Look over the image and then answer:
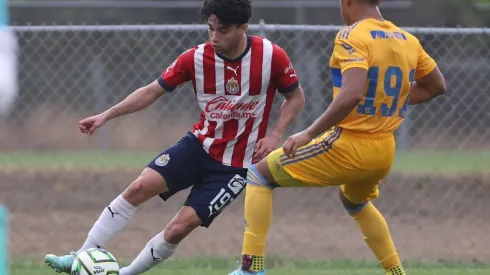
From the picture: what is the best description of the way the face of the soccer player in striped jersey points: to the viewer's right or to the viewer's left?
to the viewer's left

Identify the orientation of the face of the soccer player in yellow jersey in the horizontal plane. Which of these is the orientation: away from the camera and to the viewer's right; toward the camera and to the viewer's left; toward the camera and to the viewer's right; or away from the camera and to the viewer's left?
away from the camera and to the viewer's left

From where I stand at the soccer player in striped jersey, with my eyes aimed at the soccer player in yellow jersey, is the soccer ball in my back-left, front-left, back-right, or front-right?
back-right

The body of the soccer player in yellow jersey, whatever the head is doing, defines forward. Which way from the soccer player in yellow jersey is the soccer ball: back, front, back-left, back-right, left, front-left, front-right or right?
front-left

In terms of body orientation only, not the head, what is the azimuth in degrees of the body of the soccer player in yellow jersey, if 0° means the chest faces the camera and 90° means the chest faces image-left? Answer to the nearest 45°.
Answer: approximately 135°
